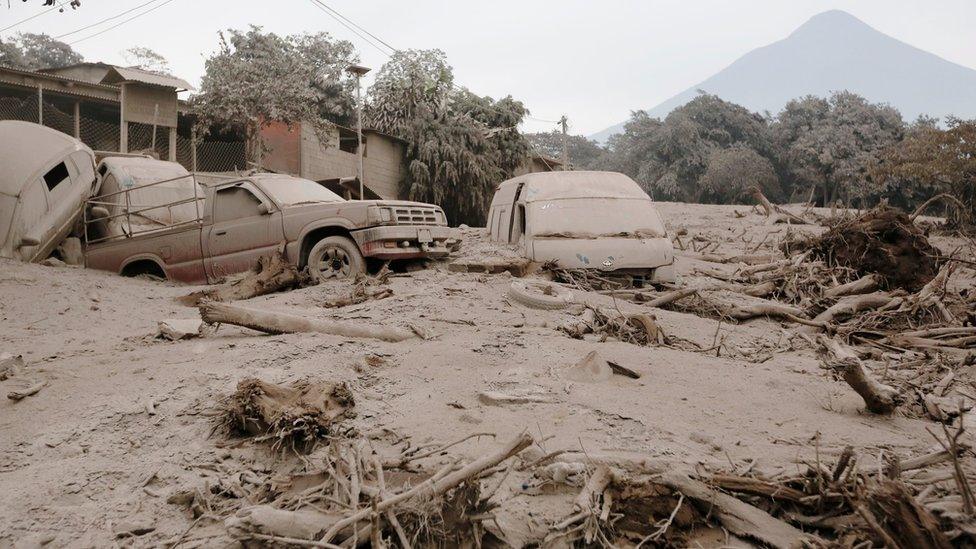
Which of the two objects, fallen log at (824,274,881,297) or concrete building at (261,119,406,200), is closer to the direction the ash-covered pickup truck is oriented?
the fallen log

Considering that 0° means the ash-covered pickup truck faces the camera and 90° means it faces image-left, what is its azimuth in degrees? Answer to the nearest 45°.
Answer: approximately 315°

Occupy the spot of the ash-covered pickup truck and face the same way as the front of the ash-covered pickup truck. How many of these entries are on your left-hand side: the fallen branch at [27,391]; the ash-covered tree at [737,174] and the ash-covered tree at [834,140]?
2

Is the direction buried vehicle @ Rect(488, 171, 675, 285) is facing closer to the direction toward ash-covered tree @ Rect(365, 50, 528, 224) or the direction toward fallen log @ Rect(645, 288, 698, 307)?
the fallen log

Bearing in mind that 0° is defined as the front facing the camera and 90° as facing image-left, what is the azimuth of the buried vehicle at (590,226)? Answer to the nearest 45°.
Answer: approximately 0°

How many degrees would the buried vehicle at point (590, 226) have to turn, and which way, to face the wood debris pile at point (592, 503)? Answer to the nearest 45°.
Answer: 0° — it already faces it

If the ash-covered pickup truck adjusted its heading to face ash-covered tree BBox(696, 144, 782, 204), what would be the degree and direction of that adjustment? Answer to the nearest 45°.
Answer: approximately 90° to its left

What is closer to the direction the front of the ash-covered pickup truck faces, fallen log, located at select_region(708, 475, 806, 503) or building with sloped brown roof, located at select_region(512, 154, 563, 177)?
the fallen log

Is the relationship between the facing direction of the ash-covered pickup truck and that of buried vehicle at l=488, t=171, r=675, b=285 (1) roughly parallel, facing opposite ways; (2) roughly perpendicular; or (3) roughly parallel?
roughly perpendicular

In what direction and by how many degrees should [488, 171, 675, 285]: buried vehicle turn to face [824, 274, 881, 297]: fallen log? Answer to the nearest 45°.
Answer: approximately 90° to its left

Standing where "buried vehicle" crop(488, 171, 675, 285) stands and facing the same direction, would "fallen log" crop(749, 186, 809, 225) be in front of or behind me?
behind

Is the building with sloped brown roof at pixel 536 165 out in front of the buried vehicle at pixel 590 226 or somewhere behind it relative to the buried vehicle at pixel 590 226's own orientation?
behind
